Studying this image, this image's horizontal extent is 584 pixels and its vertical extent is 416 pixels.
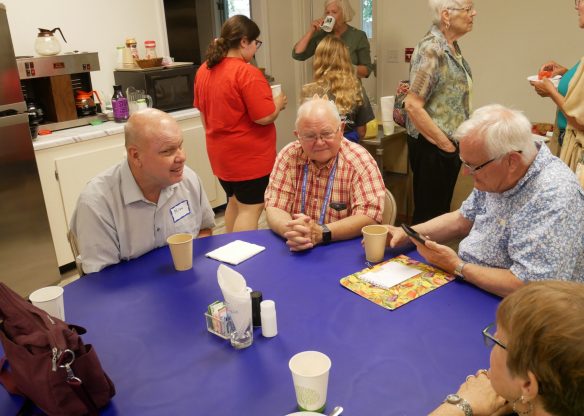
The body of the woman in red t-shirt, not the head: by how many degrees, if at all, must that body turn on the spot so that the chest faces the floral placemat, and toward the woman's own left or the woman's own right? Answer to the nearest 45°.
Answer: approximately 135° to the woman's own right

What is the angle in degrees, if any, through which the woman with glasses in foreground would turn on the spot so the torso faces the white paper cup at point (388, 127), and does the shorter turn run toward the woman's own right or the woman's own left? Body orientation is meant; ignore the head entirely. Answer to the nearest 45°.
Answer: approximately 45° to the woman's own right

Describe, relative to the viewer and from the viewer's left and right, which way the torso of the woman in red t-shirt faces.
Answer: facing away from the viewer and to the right of the viewer

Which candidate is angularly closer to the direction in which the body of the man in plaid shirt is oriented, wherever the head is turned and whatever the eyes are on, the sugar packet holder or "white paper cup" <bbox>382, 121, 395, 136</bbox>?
the sugar packet holder

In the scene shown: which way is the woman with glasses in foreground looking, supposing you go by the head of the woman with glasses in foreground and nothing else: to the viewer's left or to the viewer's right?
to the viewer's left

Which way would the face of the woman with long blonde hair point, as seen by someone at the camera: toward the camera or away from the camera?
away from the camera

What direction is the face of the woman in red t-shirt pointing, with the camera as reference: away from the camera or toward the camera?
away from the camera
